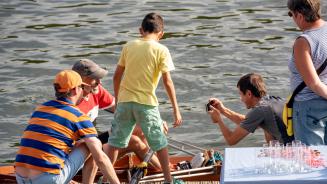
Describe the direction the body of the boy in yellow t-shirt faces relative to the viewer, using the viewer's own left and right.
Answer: facing away from the viewer

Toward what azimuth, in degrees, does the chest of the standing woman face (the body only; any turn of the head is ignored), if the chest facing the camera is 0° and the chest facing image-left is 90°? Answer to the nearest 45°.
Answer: approximately 135°

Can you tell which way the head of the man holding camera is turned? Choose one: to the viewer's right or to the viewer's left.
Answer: to the viewer's left

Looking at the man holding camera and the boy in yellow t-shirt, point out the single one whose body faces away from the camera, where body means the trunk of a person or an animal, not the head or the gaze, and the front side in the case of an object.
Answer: the boy in yellow t-shirt

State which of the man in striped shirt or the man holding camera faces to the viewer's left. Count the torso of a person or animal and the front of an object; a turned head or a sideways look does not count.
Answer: the man holding camera

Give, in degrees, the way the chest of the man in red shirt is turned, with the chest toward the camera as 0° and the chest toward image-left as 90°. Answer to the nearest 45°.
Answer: approximately 315°

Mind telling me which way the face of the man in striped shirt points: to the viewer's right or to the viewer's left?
to the viewer's right

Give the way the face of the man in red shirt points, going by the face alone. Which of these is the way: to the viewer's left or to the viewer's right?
to the viewer's right

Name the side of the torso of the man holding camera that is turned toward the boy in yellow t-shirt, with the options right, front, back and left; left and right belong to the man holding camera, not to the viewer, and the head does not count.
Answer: front

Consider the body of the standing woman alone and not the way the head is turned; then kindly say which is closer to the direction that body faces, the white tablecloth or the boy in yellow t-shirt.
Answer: the boy in yellow t-shirt

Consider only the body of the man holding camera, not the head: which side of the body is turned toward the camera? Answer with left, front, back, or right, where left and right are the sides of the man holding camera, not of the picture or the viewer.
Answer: left

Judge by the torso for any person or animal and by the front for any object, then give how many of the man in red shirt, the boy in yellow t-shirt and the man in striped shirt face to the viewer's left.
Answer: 0

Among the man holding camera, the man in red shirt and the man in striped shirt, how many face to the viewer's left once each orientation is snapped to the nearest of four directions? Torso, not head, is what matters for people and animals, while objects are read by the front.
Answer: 1
